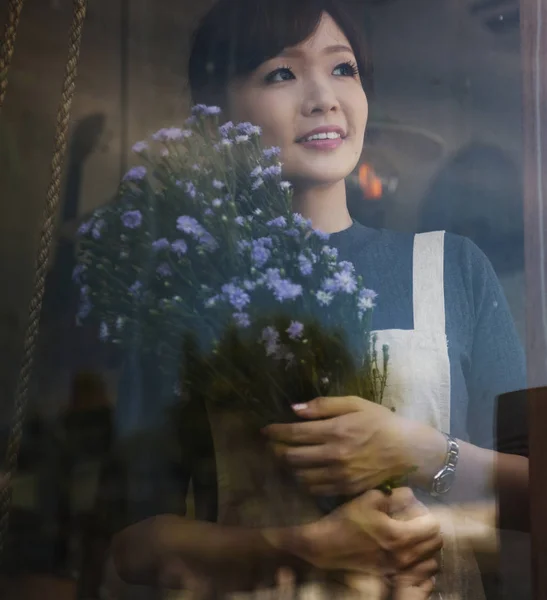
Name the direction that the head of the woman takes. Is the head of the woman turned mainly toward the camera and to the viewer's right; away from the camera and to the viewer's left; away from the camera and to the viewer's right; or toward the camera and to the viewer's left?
toward the camera and to the viewer's right

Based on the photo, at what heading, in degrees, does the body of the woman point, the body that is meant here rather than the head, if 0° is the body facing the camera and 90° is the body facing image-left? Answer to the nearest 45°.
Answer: approximately 0°
